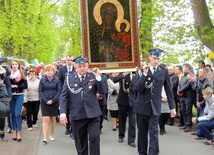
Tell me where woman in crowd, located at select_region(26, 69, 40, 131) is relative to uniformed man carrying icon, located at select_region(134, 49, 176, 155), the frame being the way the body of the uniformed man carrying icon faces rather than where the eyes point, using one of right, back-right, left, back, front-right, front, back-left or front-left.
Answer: back-right

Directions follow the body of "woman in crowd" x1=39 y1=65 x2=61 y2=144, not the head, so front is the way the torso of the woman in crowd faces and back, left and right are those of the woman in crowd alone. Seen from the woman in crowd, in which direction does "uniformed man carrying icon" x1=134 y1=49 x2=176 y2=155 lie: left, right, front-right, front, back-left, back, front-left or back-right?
front-left

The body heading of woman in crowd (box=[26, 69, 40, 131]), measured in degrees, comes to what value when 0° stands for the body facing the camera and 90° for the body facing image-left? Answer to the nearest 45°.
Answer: approximately 0°

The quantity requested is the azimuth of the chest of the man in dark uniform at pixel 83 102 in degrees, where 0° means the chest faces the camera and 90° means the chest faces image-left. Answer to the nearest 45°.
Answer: approximately 0°

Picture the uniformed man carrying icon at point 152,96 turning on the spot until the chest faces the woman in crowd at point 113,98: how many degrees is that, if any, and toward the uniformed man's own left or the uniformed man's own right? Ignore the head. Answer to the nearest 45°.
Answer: approximately 180°
